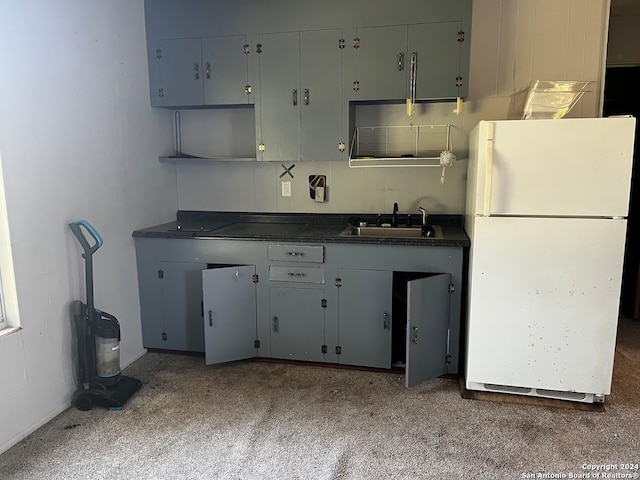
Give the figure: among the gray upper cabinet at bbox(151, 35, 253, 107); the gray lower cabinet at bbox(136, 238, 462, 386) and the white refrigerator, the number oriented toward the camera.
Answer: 3

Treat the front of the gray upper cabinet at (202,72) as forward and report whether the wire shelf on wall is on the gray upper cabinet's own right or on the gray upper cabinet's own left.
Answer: on the gray upper cabinet's own left

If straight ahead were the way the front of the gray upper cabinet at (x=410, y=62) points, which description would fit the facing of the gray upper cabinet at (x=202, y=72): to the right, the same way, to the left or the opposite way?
the same way

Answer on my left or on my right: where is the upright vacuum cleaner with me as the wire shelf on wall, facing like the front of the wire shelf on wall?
on my right

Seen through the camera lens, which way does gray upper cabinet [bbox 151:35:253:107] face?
facing the viewer

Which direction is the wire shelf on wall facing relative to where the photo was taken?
toward the camera

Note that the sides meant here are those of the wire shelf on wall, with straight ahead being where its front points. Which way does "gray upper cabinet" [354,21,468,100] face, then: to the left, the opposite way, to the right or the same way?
the same way

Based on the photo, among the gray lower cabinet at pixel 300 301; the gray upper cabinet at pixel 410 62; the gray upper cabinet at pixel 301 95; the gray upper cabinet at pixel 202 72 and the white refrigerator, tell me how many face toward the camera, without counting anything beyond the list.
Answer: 5

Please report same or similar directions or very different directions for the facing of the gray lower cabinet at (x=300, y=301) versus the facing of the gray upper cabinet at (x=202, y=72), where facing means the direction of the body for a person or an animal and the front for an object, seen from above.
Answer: same or similar directions

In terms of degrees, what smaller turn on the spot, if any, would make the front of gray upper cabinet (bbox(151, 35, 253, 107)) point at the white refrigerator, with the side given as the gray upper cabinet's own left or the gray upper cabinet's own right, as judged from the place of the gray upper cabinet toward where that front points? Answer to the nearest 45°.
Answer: approximately 45° to the gray upper cabinet's own left

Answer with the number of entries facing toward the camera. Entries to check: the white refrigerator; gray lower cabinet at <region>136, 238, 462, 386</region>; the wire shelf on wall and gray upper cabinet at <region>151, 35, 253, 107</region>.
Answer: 4

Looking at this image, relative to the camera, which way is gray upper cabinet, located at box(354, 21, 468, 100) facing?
toward the camera

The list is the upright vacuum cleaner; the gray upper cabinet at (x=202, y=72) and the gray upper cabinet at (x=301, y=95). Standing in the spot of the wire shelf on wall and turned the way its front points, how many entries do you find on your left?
0

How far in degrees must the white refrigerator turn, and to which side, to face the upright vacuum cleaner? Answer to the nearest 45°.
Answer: approximately 45° to its right
